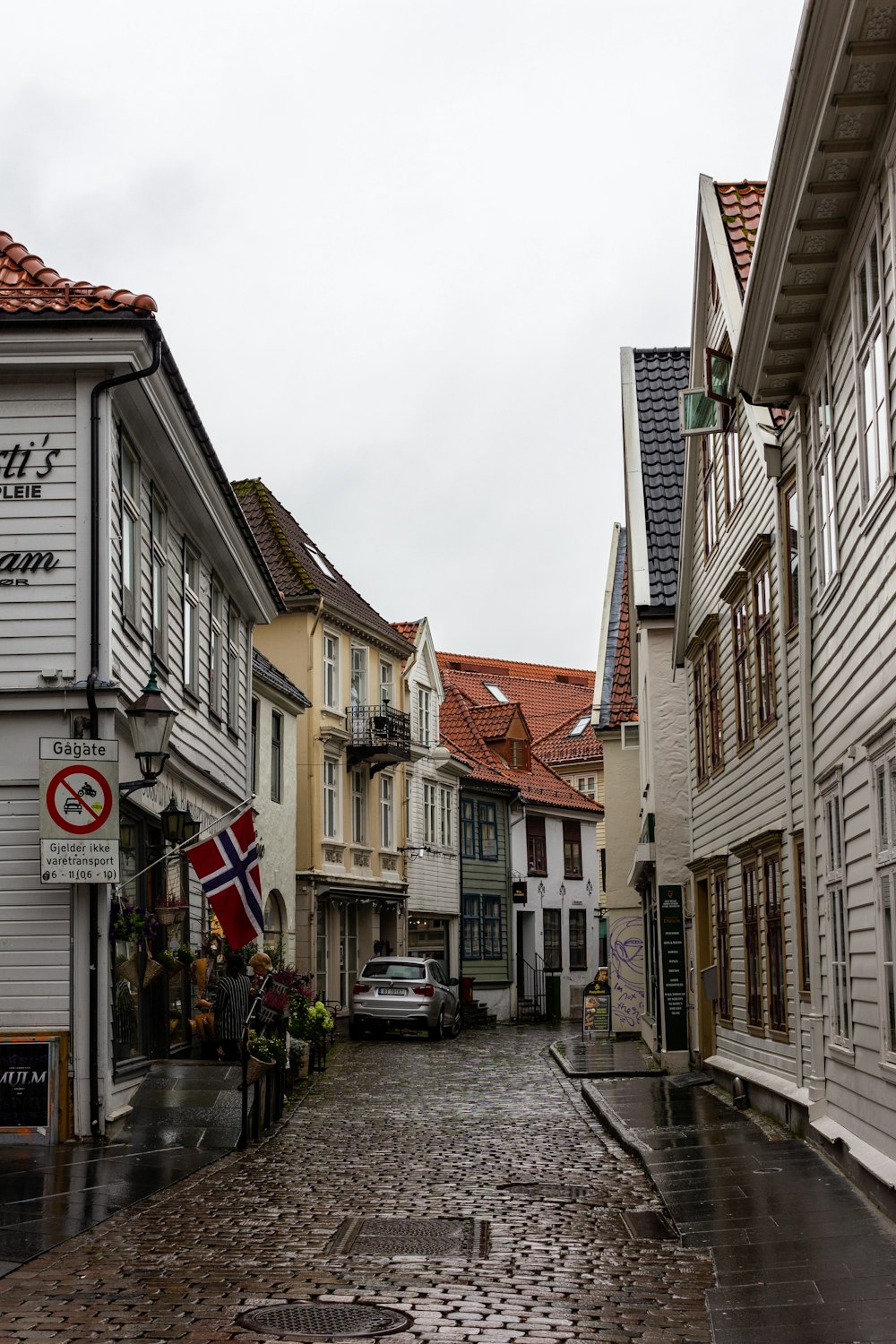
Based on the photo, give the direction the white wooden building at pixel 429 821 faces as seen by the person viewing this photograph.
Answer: facing the viewer and to the right of the viewer

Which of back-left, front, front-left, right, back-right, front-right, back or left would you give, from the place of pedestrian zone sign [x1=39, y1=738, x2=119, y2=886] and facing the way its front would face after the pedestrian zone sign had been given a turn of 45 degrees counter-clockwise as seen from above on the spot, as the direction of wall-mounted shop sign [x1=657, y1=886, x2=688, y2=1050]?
left

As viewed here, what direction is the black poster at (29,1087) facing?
toward the camera

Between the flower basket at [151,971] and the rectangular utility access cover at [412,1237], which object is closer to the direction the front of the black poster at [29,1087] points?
the rectangular utility access cover

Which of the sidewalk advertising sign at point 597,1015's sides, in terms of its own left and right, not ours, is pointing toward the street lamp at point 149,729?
front

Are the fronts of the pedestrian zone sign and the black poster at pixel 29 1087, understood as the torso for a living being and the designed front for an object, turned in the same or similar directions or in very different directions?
same or similar directions

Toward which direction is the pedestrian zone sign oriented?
toward the camera

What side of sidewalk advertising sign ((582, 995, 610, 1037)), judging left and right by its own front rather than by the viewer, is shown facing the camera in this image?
front

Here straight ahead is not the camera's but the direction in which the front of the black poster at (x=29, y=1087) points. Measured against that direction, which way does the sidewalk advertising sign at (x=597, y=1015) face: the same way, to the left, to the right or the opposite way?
the same way

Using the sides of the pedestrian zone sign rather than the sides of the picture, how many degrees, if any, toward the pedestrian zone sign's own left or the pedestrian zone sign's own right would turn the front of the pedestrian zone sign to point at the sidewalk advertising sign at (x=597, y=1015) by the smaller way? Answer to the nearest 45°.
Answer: approximately 135° to the pedestrian zone sign's own left
